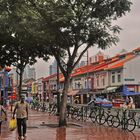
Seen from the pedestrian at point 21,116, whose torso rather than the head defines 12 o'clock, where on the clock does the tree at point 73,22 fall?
The tree is roughly at 7 o'clock from the pedestrian.

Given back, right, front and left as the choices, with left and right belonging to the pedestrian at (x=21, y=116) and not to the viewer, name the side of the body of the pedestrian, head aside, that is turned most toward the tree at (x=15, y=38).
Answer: back

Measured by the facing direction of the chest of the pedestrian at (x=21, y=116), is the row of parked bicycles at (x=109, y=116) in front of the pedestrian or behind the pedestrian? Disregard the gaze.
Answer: behind

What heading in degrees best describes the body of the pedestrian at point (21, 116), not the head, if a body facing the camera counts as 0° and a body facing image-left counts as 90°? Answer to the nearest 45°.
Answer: approximately 0°
